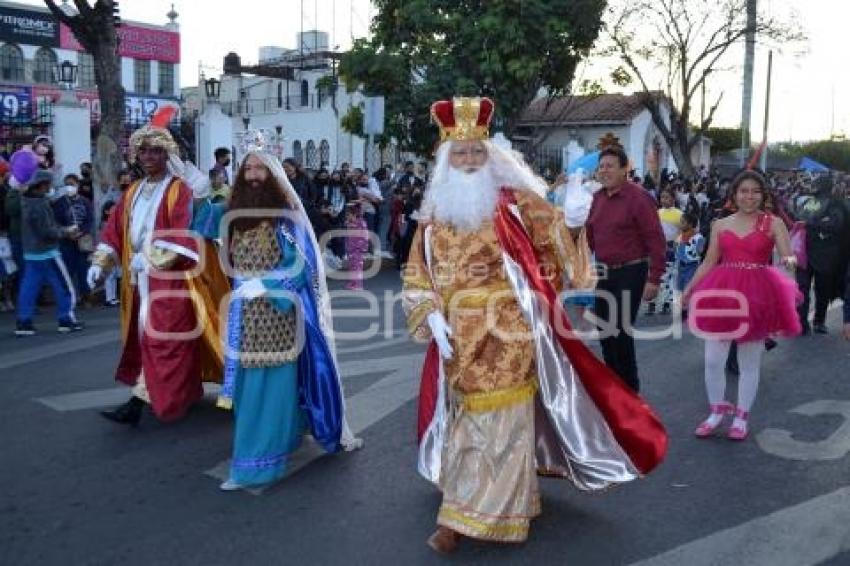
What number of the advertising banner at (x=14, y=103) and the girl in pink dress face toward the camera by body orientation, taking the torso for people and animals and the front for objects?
2

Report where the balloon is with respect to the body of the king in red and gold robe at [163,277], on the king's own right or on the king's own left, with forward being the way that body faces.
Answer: on the king's own right

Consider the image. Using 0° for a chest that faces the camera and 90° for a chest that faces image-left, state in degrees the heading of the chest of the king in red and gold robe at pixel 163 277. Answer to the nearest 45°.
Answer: approximately 45°

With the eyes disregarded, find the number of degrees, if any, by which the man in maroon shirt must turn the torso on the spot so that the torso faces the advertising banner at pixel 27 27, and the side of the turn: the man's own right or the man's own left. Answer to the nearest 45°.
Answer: approximately 90° to the man's own right

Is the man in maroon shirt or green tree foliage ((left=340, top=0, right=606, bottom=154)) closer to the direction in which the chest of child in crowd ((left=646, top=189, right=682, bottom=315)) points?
the man in maroon shirt

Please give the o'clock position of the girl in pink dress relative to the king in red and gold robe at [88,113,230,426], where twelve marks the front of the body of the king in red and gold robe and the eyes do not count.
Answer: The girl in pink dress is roughly at 8 o'clock from the king in red and gold robe.

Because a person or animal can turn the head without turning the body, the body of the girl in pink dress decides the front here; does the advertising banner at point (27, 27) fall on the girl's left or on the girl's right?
on the girl's right

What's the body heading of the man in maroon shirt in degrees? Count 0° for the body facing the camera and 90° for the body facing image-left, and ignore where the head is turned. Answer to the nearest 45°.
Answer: approximately 45°

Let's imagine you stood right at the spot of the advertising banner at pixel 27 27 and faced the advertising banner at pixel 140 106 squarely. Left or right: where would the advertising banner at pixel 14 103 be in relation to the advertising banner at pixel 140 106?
right

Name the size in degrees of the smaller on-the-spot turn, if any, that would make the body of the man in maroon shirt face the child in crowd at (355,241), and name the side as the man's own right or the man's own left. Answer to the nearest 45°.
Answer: approximately 90° to the man's own right

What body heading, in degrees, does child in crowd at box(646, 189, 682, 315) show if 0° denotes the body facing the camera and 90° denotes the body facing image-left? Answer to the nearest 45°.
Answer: approximately 45°

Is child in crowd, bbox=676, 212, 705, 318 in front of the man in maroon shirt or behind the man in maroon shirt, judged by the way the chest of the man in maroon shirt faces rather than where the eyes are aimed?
behind

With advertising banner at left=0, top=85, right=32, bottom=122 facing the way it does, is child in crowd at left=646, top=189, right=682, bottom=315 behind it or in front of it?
in front
